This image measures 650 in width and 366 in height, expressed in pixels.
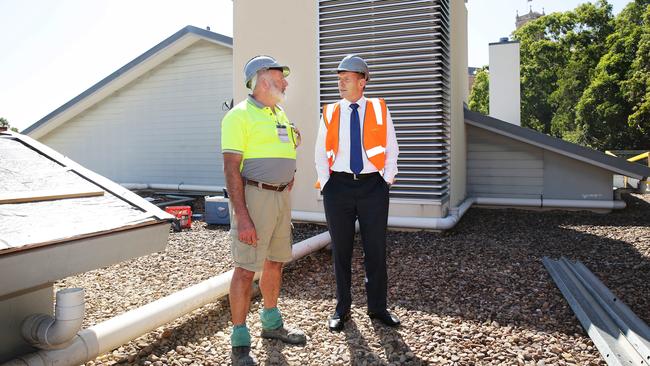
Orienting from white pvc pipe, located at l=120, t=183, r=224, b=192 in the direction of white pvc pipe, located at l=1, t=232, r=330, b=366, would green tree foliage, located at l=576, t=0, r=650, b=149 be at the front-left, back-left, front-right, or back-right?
back-left

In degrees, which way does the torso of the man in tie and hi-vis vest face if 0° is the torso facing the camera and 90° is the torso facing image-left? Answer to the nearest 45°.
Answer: approximately 0°

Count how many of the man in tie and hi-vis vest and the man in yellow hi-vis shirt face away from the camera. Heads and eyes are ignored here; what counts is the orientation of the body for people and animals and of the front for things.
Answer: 0

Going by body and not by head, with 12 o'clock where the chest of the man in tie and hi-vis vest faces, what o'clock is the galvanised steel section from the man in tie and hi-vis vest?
The galvanised steel section is roughly at 9 o'clock from the man in tie and hi-vis vest.

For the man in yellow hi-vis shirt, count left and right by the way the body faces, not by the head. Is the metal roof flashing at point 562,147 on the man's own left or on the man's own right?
on the man's own left

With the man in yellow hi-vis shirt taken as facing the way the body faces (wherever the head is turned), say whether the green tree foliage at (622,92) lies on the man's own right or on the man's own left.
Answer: on the man's own left

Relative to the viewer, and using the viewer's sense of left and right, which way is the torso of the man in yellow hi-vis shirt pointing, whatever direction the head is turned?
facing the viewer and to the right of the viewer

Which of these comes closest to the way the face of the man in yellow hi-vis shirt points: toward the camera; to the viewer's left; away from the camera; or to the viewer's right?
to the viewer's right

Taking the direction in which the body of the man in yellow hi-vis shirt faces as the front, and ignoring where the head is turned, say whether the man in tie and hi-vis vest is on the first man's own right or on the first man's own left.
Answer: on the first man's own left

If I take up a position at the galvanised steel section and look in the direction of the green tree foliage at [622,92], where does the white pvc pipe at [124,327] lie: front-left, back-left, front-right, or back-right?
back-left

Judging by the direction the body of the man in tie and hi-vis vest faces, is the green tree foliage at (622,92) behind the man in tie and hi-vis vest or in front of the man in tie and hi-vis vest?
behind
